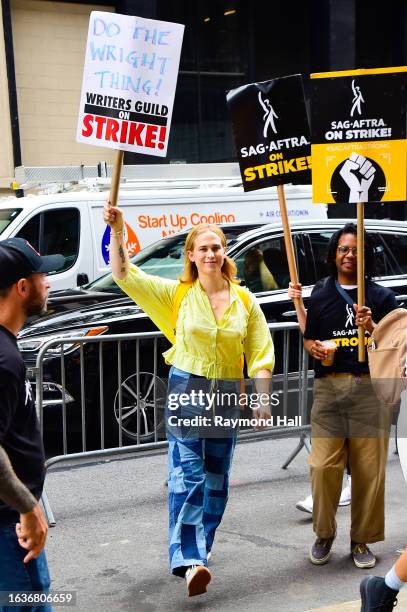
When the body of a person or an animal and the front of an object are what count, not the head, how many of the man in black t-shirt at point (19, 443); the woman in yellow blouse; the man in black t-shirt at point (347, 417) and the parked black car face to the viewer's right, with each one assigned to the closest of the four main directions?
1

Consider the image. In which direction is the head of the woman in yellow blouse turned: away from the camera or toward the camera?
toward the camera

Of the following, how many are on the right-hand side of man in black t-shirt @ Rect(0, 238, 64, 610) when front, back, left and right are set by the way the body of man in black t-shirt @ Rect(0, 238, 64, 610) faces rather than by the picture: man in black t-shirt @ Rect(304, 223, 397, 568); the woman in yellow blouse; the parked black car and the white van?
0

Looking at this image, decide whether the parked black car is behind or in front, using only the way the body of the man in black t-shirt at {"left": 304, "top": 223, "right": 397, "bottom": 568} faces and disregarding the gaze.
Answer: behind

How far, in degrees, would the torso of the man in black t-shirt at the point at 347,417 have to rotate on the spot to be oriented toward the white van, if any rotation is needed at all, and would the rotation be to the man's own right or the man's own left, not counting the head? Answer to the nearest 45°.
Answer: approximately 135° to the man's own right

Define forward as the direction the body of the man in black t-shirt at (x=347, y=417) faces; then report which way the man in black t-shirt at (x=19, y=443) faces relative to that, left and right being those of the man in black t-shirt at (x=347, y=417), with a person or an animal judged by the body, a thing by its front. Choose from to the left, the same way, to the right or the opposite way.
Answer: to the left

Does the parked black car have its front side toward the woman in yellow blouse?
no

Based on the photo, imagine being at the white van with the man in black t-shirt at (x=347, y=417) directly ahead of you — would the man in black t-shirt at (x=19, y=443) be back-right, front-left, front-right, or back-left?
front-right

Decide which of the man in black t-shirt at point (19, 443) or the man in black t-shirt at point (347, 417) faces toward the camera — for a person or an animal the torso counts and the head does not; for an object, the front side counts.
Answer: the man in black t-shirt at point (347, 417)

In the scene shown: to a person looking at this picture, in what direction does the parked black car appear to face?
facing the viewer and to the left of the viewer

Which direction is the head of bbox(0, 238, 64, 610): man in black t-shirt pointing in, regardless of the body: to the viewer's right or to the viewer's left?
to the viewer's right

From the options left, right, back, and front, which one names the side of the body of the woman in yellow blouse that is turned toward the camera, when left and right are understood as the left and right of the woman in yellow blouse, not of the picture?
front

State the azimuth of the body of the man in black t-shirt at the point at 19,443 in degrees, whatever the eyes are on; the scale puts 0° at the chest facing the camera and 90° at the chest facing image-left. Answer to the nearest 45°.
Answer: approximately 270°

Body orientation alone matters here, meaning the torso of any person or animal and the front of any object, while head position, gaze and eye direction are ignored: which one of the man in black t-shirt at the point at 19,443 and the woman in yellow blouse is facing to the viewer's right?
the man in black t-shirt

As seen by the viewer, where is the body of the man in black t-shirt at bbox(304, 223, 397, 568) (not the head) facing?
toward the camera

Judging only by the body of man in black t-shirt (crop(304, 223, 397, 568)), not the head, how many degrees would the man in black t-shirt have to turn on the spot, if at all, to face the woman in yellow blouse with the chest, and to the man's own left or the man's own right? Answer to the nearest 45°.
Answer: approximately 45° to the man's own right

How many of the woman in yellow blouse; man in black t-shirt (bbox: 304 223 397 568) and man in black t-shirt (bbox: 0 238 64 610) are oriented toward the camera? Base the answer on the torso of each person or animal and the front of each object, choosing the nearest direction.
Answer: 2
